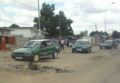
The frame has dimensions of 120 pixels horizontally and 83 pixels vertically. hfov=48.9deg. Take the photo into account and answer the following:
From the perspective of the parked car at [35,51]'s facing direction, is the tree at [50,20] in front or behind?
behind
